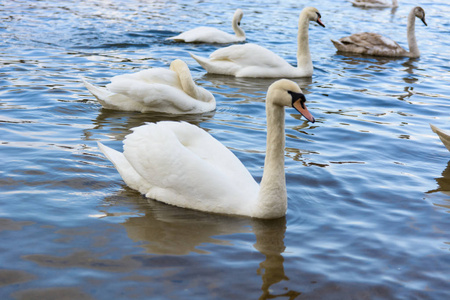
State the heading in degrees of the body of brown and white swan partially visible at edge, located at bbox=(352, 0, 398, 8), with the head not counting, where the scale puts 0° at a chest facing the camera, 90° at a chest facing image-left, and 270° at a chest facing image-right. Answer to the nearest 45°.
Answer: approximately 270°

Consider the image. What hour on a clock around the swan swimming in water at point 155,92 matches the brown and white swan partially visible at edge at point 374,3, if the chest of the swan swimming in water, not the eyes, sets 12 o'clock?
The brown and white swan partially visible at edge is roughly at 10 o'clock from the swan swimming in water.

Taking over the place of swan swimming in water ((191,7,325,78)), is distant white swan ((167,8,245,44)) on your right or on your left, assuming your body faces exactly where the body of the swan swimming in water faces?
on your left

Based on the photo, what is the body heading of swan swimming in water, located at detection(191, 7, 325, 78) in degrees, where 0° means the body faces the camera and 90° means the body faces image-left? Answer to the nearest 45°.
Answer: approximately 270°

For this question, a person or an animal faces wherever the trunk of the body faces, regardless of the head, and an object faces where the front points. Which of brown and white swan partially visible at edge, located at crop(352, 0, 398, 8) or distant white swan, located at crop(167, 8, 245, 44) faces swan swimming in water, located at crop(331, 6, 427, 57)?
the distant white swan

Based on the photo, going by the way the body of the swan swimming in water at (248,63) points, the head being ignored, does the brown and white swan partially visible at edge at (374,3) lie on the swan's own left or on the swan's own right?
on the swan's own left

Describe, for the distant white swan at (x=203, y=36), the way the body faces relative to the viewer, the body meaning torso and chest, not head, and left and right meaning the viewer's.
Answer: facing to the right of the viewer

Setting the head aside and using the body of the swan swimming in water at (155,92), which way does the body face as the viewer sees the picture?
to the viewer's right

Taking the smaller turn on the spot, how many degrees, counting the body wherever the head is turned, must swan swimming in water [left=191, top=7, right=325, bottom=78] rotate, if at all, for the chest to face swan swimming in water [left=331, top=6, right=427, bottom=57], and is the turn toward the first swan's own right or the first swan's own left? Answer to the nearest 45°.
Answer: approximately 45° to the first swan's own left

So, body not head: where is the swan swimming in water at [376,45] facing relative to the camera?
to the viewer's right

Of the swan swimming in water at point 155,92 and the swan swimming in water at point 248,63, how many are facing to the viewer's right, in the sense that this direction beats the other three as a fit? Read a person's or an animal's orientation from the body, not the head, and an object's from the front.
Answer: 2
